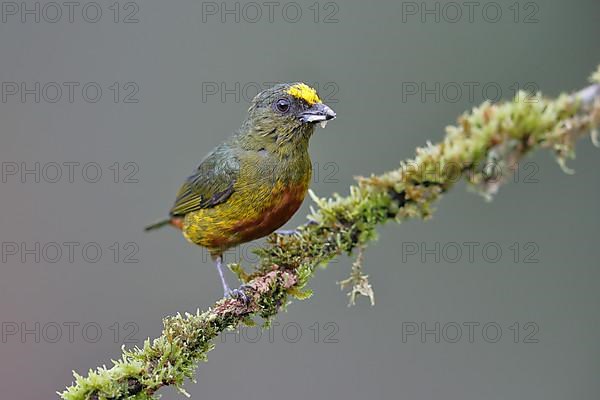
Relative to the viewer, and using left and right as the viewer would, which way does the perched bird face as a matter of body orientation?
facing the viewer and to the right of the viewer
